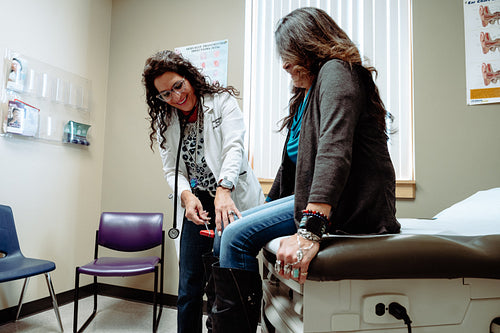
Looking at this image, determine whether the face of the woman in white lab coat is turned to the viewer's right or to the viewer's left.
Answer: to the viewer's right

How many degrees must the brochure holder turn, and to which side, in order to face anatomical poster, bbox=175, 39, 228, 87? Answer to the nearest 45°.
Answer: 0° — it already faces it

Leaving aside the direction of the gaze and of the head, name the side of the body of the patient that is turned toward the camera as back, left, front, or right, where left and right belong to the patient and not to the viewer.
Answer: left

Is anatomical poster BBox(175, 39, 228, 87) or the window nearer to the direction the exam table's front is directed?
the anatomical poster

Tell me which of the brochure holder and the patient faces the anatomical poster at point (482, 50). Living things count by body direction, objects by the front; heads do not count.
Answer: the brochure holder

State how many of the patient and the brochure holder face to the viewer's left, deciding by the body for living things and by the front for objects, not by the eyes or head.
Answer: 1

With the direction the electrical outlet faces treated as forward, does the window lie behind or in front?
behind

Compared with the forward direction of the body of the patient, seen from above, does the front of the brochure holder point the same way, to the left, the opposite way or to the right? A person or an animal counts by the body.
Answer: the opposite way

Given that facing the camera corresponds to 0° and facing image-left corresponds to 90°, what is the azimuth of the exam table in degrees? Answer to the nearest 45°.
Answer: approximately 90°

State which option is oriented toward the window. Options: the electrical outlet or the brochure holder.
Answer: the brochure holder

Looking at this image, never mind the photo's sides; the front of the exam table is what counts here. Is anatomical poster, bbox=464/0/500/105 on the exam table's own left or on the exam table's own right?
on the exam table's own right

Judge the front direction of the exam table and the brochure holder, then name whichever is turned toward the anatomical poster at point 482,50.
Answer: the brochure holder

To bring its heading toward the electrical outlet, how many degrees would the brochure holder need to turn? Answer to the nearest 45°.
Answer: approximately 45° to its right
